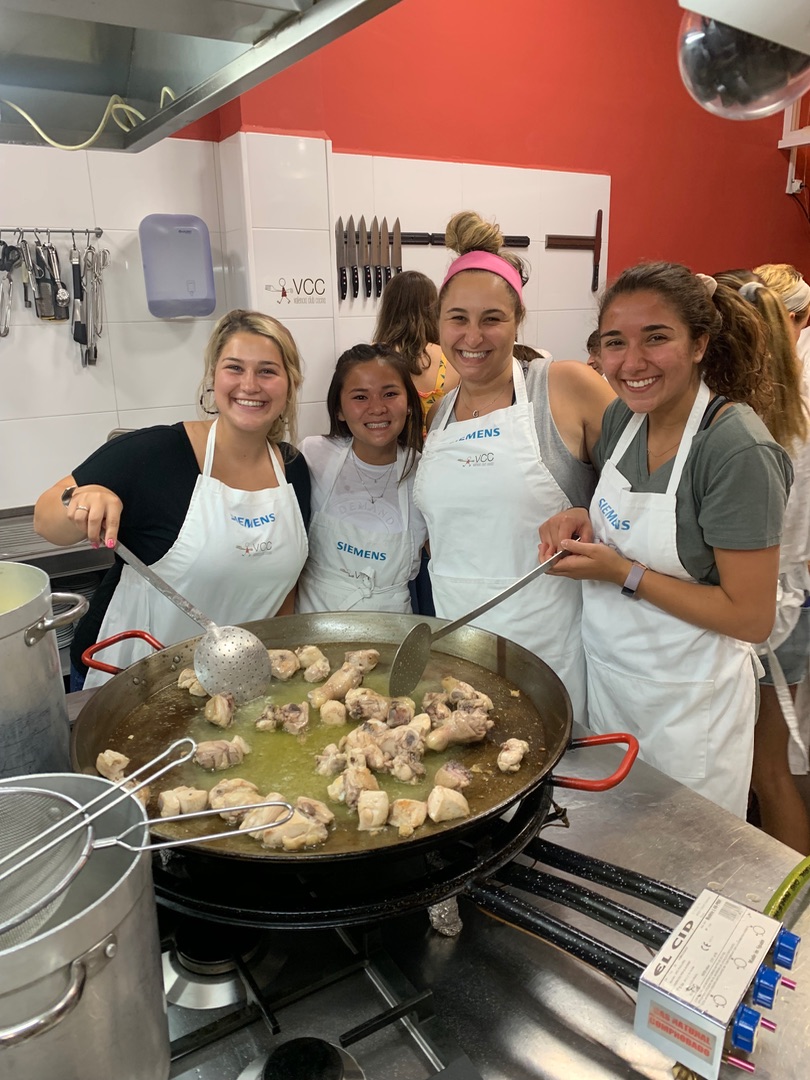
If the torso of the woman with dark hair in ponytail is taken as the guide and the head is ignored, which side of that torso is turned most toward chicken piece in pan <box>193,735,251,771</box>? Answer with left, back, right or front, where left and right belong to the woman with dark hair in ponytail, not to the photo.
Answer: front

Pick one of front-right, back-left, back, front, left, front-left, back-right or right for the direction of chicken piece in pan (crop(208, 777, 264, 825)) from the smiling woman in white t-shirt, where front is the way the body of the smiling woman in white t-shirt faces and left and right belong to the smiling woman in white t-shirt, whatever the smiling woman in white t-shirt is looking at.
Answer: front

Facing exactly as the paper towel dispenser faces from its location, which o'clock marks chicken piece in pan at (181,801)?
The chicken piece in pan is roughly at 12 o'clock from the paper towel dispenser.

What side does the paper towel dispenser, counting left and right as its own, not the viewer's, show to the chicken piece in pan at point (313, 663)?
front

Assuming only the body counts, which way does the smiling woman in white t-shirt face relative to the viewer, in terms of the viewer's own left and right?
facing the viewer

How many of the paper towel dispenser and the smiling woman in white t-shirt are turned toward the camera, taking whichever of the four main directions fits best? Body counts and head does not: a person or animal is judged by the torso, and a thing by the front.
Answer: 2

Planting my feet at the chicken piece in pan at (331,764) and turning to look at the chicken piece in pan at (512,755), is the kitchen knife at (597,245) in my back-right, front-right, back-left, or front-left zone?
front-left

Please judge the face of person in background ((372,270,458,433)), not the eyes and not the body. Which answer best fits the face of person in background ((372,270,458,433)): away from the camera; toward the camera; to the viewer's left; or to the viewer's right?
away from the camera

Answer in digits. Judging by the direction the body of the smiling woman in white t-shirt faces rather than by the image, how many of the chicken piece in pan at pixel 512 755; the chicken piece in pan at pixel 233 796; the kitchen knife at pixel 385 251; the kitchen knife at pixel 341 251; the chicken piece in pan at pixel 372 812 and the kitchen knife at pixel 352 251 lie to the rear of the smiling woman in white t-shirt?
3

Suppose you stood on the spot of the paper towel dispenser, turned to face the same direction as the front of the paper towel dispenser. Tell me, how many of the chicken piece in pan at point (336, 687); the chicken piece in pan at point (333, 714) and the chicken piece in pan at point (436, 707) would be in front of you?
3

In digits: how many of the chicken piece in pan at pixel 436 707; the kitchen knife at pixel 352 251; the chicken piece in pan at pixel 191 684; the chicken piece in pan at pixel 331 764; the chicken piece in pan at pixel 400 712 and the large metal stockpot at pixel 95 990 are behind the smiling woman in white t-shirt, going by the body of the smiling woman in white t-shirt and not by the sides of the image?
1

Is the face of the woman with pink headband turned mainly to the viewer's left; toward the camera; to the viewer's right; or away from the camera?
toward the camera

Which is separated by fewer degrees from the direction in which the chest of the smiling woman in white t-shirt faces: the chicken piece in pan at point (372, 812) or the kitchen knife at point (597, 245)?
the chicken piece in pan

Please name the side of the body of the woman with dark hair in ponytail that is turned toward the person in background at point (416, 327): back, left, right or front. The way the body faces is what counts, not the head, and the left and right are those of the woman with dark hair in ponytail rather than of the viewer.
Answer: right

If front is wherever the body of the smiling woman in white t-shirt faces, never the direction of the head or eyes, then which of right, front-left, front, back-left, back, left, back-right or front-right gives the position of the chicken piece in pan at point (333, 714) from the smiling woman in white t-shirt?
front

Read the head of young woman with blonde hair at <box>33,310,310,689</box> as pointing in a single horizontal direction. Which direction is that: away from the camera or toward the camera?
toward the camera

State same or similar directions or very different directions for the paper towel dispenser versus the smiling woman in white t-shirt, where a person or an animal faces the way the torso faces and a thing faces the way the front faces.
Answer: same or similar directions

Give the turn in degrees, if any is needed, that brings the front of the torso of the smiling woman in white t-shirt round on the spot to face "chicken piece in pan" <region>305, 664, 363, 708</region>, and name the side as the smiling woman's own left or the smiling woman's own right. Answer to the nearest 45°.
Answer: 0° — they already face it
